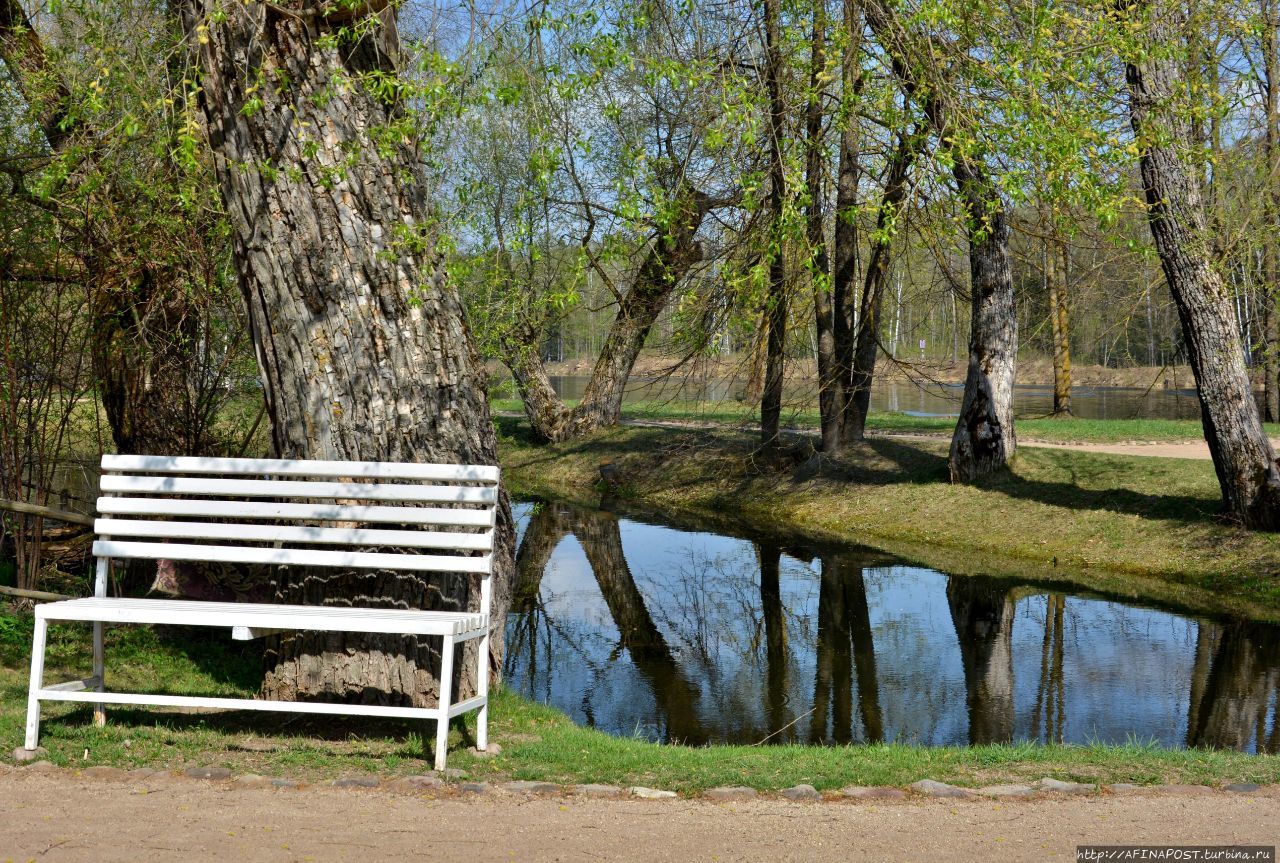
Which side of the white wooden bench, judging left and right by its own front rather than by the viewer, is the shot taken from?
front

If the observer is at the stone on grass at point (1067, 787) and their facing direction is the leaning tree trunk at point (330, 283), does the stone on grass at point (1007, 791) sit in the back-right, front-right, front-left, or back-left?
front-left

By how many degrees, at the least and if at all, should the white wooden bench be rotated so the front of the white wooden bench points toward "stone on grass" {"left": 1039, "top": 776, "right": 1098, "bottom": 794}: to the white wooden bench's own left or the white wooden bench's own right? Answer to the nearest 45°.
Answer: approximately 45° to the white wooden bench's own left

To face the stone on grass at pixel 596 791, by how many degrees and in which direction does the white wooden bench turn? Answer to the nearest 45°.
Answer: approximately 45° to its left

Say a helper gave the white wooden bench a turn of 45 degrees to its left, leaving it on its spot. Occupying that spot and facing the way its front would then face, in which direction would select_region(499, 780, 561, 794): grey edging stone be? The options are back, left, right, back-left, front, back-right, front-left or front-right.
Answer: front

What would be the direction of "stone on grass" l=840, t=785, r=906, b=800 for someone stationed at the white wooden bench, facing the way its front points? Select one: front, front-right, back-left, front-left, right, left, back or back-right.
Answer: front-left

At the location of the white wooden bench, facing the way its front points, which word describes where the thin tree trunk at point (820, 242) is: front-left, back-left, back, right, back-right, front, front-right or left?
back-left

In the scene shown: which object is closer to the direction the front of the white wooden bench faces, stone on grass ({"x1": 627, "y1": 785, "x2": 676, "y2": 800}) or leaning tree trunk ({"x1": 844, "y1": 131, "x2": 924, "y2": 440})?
the stone on grass

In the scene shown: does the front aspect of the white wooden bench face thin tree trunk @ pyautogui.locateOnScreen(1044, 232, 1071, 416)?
no

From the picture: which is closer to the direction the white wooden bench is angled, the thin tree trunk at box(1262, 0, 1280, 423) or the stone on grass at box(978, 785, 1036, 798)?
the stone on grass

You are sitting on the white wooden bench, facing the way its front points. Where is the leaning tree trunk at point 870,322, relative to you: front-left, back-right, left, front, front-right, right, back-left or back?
back-left

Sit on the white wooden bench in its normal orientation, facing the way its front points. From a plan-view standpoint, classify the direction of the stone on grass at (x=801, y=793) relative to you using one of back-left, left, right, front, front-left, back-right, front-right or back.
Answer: front-left

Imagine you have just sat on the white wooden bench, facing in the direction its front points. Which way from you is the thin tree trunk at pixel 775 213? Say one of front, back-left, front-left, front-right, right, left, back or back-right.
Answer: back-left

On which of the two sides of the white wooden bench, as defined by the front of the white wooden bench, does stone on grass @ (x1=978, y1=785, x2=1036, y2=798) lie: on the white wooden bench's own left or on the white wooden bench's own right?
on the white wooden bench's own left

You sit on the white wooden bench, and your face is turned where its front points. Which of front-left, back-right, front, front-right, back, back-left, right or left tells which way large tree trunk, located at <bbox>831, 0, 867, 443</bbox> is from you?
back-left

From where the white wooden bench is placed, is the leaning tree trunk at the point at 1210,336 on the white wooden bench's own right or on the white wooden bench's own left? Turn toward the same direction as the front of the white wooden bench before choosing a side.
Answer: on the white wooden bench's own left

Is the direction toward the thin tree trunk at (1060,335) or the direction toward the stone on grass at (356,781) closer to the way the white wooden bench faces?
the stone on grass

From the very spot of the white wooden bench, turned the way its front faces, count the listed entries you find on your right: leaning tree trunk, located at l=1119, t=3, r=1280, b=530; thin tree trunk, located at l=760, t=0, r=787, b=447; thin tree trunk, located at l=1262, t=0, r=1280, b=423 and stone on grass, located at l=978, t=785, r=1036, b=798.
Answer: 0
